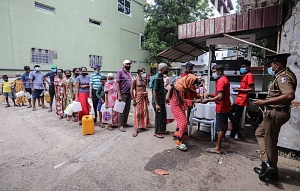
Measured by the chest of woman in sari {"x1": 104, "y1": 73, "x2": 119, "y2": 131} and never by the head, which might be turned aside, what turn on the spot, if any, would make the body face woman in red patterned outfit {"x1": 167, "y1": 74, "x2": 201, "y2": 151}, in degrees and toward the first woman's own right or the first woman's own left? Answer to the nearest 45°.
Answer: approximately 45° to the first woman's own left

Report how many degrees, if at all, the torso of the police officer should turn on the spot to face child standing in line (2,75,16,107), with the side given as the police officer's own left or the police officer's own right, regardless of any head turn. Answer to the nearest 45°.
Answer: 0° — they already face them

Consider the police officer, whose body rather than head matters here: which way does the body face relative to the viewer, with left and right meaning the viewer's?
facing to the left of the viewer

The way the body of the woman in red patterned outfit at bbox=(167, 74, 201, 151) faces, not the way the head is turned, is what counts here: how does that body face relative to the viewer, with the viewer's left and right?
facing to the right of the viewer

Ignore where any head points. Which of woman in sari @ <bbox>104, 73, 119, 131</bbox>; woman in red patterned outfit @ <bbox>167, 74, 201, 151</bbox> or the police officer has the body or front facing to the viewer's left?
the police officer

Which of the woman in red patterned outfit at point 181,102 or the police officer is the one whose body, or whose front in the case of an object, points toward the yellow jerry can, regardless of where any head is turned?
the police officer
